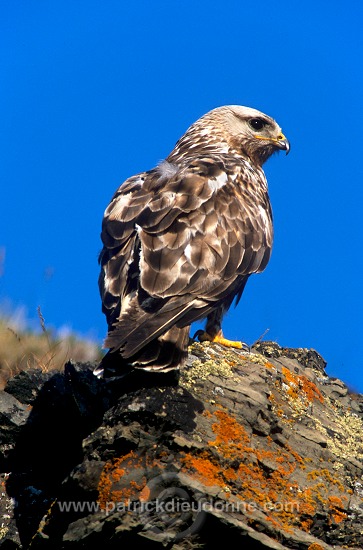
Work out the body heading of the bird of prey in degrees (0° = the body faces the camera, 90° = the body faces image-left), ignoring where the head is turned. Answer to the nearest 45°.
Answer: approximately 225°
